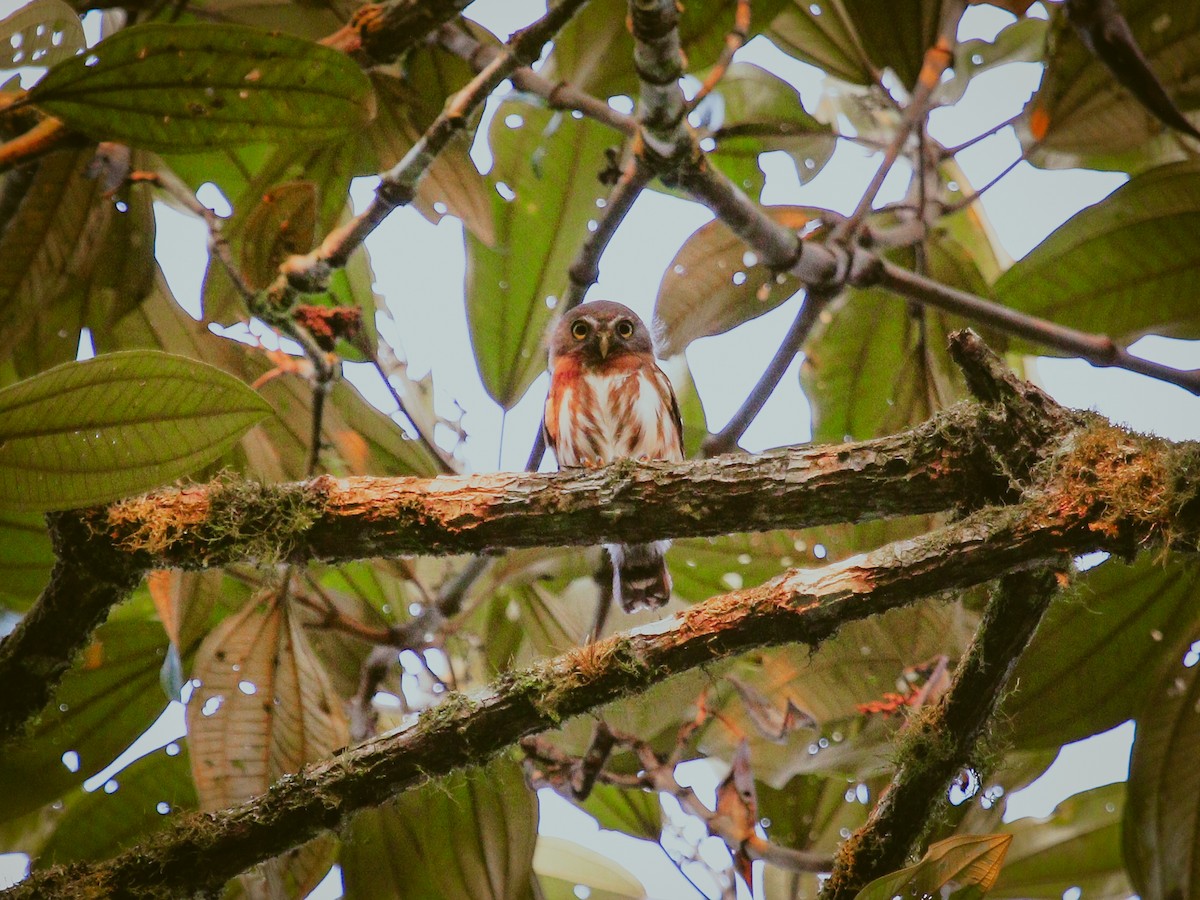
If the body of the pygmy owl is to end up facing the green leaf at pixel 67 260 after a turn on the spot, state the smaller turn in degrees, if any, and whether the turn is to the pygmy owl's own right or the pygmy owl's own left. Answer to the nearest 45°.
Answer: approximately 45° to the pygmy owl's own right

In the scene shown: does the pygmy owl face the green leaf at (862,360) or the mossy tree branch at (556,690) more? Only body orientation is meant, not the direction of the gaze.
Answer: the mossy tree branch

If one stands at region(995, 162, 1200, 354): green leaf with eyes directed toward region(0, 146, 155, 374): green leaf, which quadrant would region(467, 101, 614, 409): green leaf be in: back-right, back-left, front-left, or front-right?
front-right

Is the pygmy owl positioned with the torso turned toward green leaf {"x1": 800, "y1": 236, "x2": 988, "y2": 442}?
no

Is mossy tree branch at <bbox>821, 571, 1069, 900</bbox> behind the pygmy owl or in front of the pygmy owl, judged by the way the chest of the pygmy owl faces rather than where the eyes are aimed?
in front

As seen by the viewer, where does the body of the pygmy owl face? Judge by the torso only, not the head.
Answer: toward the camera

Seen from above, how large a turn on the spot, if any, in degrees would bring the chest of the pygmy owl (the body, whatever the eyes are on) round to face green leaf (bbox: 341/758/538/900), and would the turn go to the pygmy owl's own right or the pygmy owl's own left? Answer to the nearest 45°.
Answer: approximately 45° to the pygmy owl's own right
